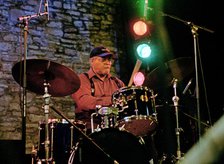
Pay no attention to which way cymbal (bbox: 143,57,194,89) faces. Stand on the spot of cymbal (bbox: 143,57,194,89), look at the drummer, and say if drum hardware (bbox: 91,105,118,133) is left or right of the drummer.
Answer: left

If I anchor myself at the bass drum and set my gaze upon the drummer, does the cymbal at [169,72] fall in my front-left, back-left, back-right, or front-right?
front-right

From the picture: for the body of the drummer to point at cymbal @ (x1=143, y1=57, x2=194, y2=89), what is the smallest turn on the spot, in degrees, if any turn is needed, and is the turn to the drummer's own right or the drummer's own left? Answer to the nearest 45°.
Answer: approximately 45° to the drummer's own left

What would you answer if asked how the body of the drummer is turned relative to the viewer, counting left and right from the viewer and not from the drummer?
facing the viewer and to the right of the viewer

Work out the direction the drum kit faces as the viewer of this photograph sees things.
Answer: facing the viewer

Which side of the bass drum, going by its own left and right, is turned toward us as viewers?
front

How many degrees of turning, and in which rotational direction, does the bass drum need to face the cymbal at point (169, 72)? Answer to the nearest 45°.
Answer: approximately 135° to its left

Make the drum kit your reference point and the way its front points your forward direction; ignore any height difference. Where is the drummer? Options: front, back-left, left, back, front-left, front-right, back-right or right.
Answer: back
